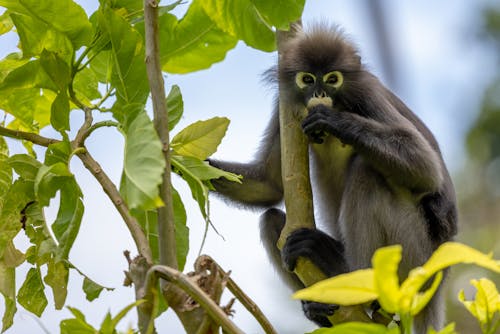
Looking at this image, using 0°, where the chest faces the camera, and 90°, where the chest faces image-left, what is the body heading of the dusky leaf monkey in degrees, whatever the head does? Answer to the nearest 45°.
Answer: approximately 45°
